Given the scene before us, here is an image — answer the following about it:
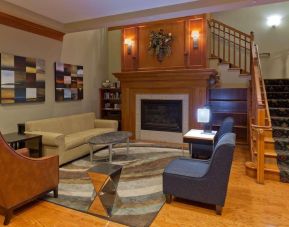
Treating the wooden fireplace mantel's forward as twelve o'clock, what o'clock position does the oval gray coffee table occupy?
The oval gray coffee table is roughly at 1 o'clock from the wooden fireplace mantel.

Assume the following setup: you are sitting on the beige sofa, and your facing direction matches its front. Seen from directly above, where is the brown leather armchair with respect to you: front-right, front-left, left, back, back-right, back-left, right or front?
front-right

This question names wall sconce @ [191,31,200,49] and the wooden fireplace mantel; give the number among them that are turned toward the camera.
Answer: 2

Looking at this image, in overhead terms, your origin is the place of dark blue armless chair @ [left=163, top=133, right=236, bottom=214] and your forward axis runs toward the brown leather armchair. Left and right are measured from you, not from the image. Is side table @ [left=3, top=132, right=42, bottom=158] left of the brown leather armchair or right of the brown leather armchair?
right

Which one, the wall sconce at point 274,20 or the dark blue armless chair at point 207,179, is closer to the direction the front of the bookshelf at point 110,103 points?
the dark blue armless chair

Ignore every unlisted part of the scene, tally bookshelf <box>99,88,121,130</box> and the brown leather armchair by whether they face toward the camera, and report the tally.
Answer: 1

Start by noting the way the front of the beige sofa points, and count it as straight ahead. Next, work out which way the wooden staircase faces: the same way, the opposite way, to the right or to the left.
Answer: to the right

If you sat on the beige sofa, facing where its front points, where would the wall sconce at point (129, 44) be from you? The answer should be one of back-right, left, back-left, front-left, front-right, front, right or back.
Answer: left

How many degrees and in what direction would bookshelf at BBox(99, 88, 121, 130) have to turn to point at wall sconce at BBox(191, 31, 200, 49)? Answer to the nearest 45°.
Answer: approximately 45° to its left
